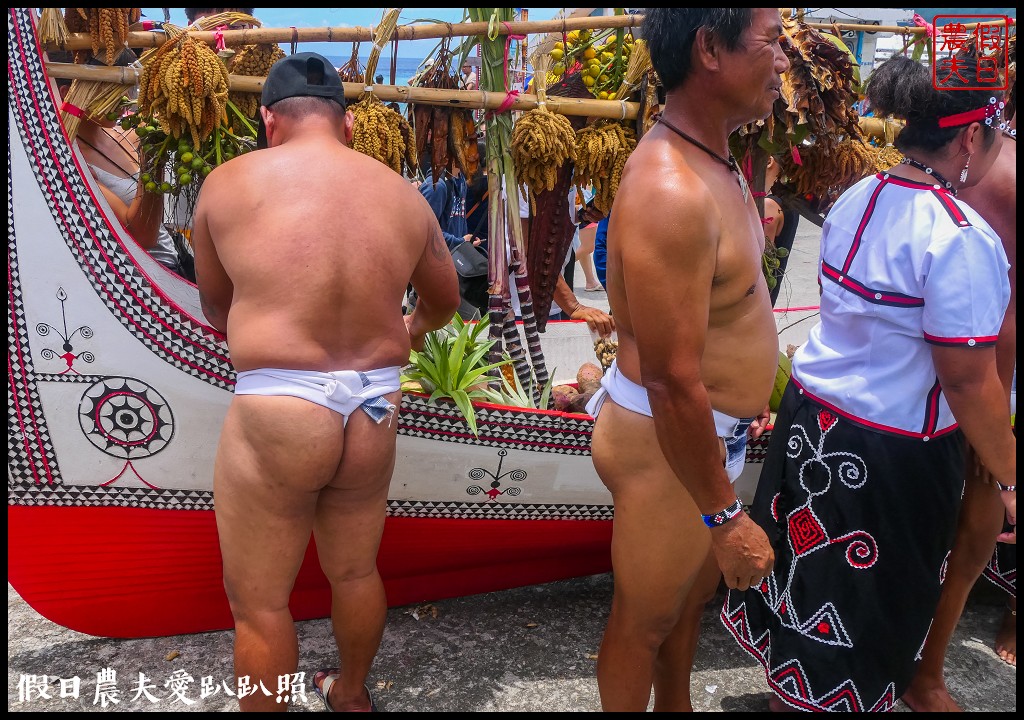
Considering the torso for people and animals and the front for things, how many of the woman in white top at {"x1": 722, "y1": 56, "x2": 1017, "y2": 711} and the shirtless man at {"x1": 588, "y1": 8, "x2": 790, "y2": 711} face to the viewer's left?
0

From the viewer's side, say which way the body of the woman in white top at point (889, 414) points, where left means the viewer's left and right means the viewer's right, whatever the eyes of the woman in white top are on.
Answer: facing away from the viewer and to the right of the viewer

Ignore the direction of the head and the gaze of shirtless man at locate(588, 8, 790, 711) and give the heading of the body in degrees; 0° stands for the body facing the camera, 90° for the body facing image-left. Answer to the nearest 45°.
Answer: approximately 270°

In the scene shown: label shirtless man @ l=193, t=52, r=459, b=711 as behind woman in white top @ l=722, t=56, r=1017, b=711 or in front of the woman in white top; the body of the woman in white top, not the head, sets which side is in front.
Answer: behind

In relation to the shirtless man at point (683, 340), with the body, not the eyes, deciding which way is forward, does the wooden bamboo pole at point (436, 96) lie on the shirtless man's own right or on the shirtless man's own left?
on the shirtless man's own left

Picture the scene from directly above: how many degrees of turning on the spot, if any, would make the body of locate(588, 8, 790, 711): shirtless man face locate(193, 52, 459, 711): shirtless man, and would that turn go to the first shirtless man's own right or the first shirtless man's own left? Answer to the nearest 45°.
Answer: approximately 180°

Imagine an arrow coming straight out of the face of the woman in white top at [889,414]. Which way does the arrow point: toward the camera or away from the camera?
away from the camera

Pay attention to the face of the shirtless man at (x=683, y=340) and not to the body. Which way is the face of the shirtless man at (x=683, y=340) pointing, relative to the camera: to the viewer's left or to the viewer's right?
to the viewer's right

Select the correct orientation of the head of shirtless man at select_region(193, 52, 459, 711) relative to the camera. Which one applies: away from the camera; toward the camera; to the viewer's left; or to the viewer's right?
away from the camera

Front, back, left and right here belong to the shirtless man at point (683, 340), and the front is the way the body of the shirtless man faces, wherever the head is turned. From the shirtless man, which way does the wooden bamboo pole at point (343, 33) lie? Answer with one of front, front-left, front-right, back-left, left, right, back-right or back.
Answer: back-left
